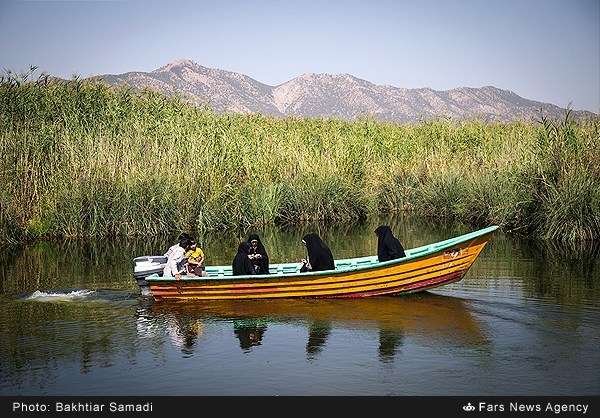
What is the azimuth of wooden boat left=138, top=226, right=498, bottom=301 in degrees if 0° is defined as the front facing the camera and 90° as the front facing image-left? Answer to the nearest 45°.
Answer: approximately 270°

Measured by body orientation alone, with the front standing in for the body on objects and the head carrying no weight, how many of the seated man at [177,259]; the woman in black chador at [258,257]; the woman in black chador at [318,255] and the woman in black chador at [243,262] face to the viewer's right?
2

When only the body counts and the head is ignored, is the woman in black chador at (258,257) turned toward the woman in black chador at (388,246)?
no

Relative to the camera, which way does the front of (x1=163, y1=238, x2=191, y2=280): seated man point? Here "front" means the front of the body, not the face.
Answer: to the viewer's right

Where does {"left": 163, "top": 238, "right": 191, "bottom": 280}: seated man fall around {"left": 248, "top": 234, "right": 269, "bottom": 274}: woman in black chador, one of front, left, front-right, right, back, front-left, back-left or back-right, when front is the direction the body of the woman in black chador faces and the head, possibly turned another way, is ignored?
front-right

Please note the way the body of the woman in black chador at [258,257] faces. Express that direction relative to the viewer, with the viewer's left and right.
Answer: facing the viewer and to the left of the viewer
